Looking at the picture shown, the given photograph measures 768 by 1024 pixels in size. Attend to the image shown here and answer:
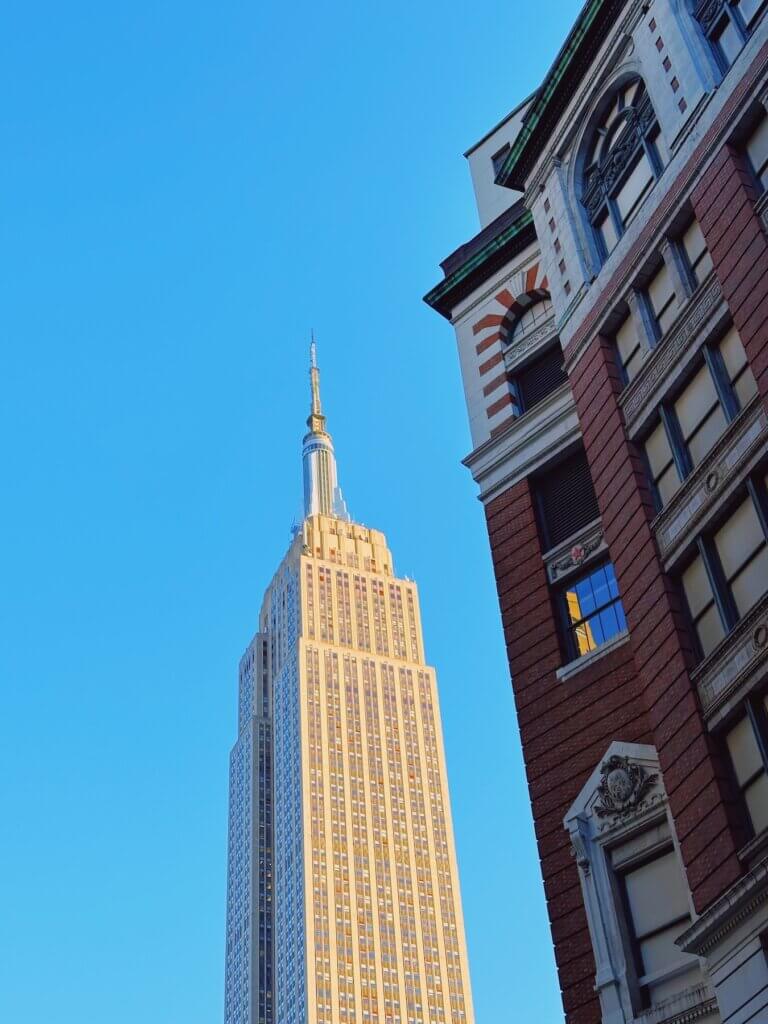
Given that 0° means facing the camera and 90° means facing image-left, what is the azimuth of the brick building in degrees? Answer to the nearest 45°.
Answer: approximately 45°
